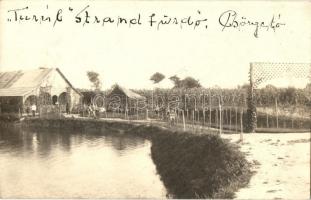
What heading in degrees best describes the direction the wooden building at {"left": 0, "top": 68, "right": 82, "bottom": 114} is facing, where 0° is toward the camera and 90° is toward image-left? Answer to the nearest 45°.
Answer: approximately 315°

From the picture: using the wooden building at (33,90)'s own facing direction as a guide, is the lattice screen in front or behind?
in front

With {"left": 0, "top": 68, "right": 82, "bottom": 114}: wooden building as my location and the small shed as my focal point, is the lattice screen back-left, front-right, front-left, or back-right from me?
front-right
